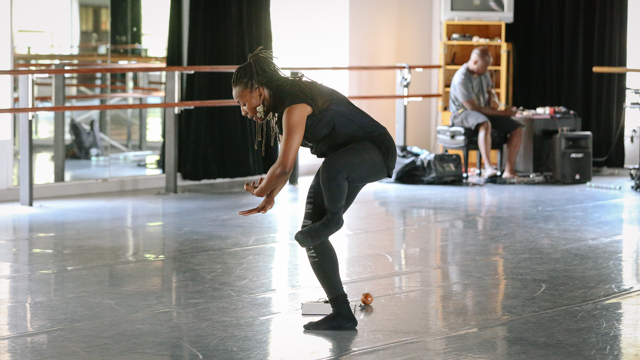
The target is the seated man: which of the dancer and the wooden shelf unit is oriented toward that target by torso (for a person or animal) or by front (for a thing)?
the wooden shelf unit

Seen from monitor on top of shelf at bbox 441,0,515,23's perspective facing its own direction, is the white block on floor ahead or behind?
ahead

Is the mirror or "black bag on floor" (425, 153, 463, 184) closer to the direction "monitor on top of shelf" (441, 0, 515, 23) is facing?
the black bag on floor

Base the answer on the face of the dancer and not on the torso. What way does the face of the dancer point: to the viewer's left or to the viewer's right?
to the viewer's left

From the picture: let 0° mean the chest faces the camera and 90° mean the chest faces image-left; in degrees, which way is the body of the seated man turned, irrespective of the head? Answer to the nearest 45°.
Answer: approximately 315°

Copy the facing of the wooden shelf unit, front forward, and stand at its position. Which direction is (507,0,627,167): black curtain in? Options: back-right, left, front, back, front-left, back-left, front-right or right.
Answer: left

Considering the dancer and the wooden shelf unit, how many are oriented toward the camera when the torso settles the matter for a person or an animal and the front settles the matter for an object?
1

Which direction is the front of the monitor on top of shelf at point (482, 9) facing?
toward the camera

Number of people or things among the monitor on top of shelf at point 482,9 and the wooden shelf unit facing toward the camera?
2

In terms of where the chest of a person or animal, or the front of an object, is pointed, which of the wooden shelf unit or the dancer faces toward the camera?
the wooden shelf unit

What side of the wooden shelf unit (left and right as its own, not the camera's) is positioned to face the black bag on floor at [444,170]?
front

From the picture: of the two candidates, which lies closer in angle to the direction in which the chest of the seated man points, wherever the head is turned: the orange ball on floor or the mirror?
the orange ball on floor

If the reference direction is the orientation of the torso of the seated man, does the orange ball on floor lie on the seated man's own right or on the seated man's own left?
on the seated man's own right

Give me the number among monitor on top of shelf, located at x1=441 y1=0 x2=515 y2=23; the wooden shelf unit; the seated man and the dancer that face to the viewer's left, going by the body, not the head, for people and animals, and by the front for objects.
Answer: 1

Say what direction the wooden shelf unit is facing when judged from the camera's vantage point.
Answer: facing the viewer

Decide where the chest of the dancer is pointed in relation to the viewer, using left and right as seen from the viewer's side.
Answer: facing to the left of the viewer

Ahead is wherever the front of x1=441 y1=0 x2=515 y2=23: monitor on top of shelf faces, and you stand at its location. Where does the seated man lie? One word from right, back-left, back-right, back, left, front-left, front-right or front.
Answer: front
